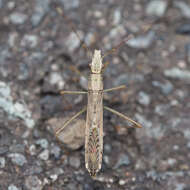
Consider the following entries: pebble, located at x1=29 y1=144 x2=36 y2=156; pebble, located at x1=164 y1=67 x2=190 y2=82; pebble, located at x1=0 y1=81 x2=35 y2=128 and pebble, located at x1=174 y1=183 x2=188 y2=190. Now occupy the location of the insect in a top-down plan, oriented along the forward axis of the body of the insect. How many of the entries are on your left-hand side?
2

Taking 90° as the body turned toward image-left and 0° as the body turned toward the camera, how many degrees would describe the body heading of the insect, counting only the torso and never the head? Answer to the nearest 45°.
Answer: approximately 180°

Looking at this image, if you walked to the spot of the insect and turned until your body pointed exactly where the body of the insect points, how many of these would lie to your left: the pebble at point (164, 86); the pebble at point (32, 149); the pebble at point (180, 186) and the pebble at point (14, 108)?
2

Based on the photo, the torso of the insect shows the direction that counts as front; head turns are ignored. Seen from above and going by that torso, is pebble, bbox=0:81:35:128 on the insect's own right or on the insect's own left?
on the insect's own left

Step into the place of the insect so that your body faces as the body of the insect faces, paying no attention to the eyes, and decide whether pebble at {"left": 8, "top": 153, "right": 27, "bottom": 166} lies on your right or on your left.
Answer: on your left

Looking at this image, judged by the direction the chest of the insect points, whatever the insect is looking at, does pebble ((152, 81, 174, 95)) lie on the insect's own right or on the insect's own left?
on the insect's own right

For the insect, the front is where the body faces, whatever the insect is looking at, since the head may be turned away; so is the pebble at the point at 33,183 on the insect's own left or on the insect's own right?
on the insect's own left

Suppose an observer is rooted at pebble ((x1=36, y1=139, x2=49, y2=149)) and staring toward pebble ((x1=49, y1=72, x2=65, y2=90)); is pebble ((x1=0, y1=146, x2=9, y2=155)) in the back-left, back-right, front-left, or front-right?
back-left

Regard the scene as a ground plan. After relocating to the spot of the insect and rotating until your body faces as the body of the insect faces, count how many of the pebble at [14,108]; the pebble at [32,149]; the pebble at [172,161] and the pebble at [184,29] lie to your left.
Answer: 2
